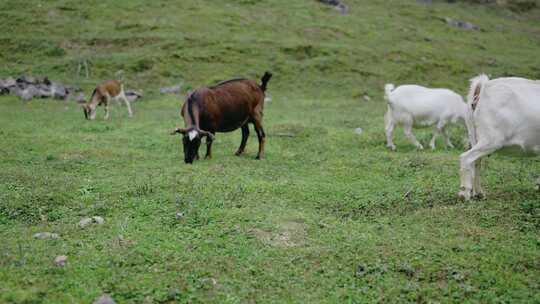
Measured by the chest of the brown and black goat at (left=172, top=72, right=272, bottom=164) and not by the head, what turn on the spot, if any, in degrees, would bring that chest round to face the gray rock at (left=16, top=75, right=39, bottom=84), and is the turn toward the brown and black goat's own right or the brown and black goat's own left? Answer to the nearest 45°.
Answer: approximately 90° to the brown and black goat's own right

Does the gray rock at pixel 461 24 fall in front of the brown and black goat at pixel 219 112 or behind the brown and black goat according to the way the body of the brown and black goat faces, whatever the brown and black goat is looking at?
behind

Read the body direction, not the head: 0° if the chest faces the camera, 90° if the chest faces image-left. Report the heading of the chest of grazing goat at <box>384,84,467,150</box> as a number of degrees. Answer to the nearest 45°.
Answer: approximately 270°

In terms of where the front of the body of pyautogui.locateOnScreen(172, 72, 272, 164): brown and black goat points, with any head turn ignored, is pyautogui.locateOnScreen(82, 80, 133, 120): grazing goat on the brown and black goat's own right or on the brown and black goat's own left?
on the brown and black goat's own right

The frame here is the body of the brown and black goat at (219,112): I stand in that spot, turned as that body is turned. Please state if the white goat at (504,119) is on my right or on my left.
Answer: on my left

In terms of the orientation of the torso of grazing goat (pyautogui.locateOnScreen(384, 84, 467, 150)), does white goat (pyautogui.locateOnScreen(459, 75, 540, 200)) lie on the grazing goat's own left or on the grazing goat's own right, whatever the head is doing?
on the grazing goat's own right

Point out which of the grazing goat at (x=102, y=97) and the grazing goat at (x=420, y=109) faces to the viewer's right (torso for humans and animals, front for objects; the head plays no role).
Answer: the grazing goat at (x=420, y=109)

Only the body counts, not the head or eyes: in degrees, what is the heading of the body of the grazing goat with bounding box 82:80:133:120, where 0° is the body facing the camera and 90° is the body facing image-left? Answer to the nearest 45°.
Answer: approximately 45°

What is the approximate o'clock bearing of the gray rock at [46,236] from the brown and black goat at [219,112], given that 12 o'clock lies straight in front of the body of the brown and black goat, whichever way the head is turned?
The gray rock is roughly at 11 o'clock from the brown and black goat.

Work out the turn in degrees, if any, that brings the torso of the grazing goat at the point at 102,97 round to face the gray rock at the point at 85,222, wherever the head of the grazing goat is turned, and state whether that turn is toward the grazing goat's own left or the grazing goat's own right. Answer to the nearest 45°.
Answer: approximately 45° to the grazing goat's own left

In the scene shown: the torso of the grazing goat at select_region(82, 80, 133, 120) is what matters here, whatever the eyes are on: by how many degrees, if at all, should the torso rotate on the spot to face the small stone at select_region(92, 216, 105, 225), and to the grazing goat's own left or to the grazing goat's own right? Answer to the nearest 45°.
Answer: approximately 45° to the grazing goat's own left
